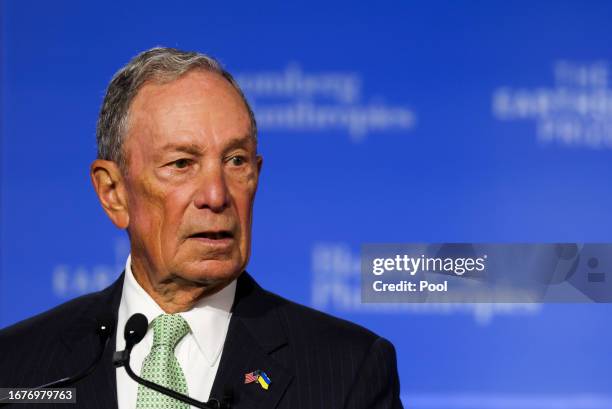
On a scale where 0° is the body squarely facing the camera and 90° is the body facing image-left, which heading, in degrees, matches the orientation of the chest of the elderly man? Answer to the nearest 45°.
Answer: approximately 0°
